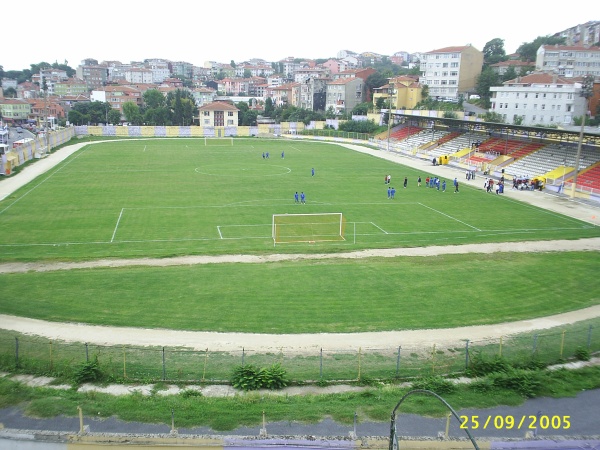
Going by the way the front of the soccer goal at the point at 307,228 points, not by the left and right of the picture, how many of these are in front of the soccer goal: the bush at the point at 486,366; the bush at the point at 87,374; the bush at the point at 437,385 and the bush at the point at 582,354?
0

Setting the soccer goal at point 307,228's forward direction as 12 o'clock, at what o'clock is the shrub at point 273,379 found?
The shrub is roughly at 6 o'clock from the soccer goal.

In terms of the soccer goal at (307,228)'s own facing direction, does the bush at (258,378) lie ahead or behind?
behind

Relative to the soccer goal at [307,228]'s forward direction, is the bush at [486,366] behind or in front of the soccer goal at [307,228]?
behind

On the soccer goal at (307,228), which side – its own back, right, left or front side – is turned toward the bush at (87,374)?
back

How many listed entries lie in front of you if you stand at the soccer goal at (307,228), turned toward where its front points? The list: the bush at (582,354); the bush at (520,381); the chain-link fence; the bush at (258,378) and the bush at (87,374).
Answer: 0

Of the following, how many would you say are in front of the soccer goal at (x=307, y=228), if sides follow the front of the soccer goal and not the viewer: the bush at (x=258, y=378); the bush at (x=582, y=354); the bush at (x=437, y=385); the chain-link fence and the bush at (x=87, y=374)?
0

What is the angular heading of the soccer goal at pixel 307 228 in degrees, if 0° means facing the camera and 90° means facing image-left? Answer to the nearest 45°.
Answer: approximately 180°

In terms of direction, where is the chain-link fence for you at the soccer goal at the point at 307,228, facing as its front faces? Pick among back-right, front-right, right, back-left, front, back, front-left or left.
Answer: back

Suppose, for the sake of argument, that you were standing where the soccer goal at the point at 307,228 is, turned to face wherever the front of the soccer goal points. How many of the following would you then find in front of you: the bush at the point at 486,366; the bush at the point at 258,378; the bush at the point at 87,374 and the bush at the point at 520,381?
0

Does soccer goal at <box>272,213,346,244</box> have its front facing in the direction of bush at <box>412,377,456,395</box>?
no

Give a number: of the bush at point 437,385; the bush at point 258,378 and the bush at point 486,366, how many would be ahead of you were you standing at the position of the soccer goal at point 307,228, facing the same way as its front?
0

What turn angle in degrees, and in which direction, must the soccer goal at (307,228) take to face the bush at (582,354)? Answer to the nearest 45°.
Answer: approximately 135° to its right

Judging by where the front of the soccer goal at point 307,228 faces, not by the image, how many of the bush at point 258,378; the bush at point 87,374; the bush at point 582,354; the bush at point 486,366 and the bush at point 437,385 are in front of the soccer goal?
0
